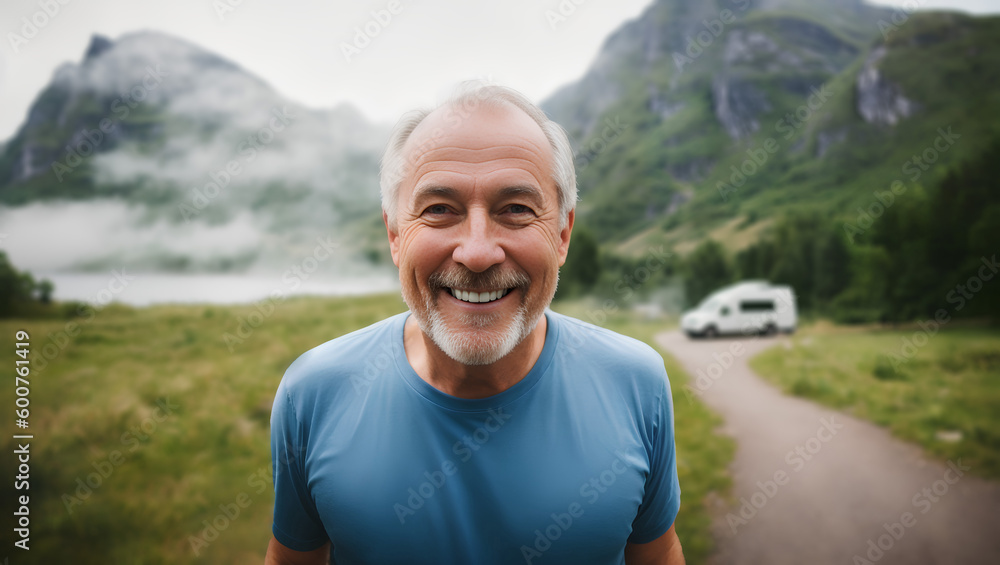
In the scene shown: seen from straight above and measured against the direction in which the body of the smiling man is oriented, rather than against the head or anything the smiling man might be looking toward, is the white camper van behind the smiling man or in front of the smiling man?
behind

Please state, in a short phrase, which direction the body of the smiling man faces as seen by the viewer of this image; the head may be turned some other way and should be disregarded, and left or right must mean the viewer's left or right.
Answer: facing the viewer
